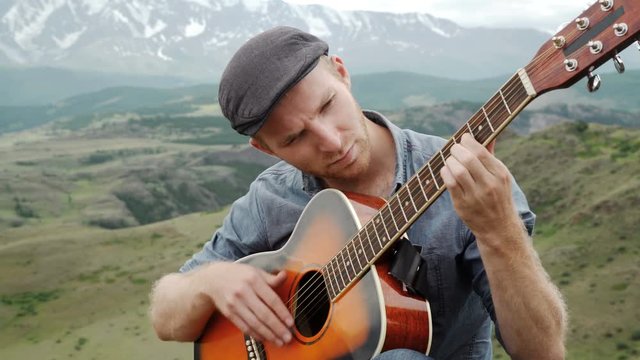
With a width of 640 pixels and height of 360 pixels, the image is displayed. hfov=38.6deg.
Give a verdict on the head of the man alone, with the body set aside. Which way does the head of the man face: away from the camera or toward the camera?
toward the camera

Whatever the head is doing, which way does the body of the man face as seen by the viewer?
toward the camera
